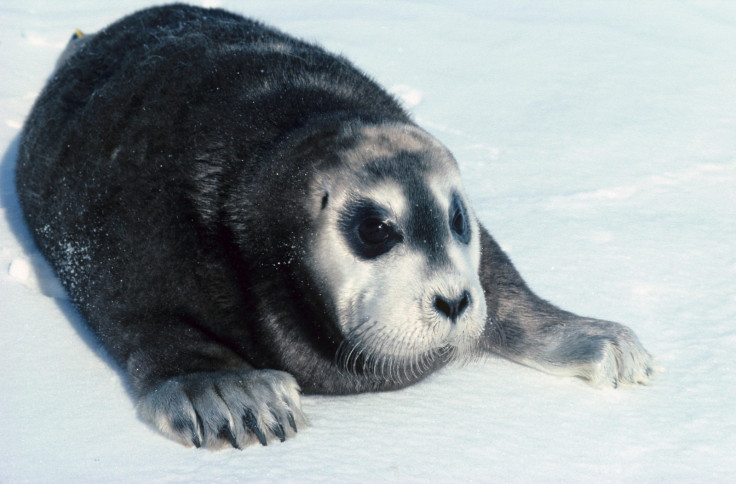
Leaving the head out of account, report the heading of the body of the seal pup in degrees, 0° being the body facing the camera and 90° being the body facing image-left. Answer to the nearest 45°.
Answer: approximately 315°
